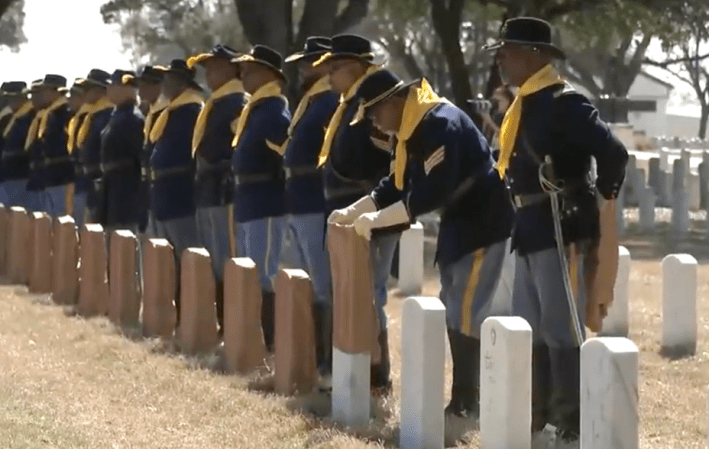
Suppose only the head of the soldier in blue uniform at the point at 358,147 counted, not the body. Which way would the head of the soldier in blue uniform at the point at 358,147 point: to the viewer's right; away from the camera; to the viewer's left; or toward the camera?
to the viewer's left

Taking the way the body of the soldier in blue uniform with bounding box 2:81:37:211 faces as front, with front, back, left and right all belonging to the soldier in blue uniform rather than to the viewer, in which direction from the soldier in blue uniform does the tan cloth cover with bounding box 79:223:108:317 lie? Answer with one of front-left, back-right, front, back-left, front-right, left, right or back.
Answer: front-left

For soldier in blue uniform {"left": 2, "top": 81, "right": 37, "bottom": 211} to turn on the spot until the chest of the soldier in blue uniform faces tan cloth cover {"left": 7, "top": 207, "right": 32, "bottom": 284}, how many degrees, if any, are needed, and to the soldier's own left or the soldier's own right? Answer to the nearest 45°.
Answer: approximately 45° to the soldier's own left

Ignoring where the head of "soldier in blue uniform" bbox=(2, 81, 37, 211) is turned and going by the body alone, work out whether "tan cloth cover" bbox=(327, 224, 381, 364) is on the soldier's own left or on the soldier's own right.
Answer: on the soldier's own left

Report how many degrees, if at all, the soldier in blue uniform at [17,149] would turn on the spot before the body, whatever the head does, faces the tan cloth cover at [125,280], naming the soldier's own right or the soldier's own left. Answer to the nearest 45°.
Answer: approximately 45° to the soldier's own left

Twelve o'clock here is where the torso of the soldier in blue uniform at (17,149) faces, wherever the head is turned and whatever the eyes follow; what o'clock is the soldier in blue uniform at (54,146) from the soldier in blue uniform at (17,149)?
the soldier in blue uniform at (54,146) is roughly at 10 o'clock from the soldier in blue uniform at (17,149).

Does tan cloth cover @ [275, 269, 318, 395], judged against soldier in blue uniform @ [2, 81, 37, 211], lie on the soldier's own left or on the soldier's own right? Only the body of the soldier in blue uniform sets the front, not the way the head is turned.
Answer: on the soldier's own left

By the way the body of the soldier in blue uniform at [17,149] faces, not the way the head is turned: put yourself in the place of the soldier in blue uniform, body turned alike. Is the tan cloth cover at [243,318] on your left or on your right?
on your left

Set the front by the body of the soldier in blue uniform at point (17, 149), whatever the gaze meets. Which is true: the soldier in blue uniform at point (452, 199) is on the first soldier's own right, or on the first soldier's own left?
on the first soldier's own left

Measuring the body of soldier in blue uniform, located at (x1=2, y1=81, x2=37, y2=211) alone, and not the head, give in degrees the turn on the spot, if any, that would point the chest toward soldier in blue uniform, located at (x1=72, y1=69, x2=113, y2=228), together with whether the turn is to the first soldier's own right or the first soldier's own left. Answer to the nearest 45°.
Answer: approximately 45° to the first soldier's own left

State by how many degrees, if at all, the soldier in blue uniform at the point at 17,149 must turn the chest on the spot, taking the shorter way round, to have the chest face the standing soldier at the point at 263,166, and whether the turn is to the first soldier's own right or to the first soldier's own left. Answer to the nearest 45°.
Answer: approximately 45° to the first soldier's own left

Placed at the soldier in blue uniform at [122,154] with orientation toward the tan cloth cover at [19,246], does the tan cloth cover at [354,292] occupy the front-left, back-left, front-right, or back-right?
back-left

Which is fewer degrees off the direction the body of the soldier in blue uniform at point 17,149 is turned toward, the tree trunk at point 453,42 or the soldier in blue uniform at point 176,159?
the soldier in blue uniform
